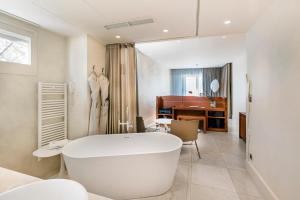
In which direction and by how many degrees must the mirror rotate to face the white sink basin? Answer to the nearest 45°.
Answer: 0° — it already faces it

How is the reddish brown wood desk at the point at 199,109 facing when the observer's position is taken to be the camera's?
facing the viewer

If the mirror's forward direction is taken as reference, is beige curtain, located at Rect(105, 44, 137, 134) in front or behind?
in front

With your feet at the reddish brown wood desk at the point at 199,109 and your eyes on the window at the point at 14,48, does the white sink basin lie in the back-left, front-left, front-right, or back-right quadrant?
front-left

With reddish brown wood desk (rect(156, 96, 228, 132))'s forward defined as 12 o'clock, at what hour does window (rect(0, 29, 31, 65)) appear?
The window is roughly at 1 o'clock from the reddish brown wood desk.

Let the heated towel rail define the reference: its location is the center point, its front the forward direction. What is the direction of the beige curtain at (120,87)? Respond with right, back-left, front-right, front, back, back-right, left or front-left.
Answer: front-left

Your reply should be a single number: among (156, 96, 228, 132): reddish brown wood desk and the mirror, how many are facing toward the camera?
2

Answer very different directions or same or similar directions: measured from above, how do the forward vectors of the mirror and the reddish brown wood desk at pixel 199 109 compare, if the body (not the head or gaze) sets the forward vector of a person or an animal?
same or similar directions

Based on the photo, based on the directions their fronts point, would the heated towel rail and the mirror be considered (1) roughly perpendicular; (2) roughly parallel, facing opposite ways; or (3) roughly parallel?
roughly perpendicular

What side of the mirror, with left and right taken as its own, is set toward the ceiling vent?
front

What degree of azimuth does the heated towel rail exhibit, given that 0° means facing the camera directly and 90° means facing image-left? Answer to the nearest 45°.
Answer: approximately 315°

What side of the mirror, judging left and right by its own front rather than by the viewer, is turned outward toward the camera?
front
